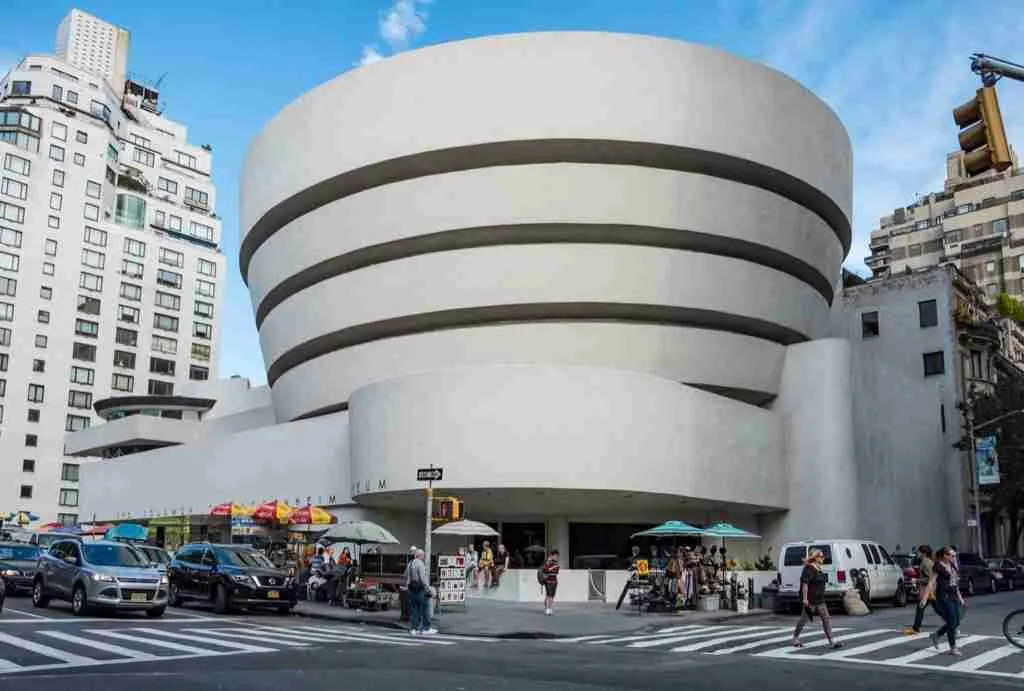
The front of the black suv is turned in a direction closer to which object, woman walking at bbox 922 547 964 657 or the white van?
the woman walking

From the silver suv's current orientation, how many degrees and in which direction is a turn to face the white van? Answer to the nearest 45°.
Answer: approximately 45° to its left

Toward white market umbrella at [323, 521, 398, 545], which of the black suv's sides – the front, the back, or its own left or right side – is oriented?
left

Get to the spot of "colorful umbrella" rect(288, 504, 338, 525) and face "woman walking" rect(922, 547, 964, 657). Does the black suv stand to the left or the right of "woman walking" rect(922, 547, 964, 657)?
right
